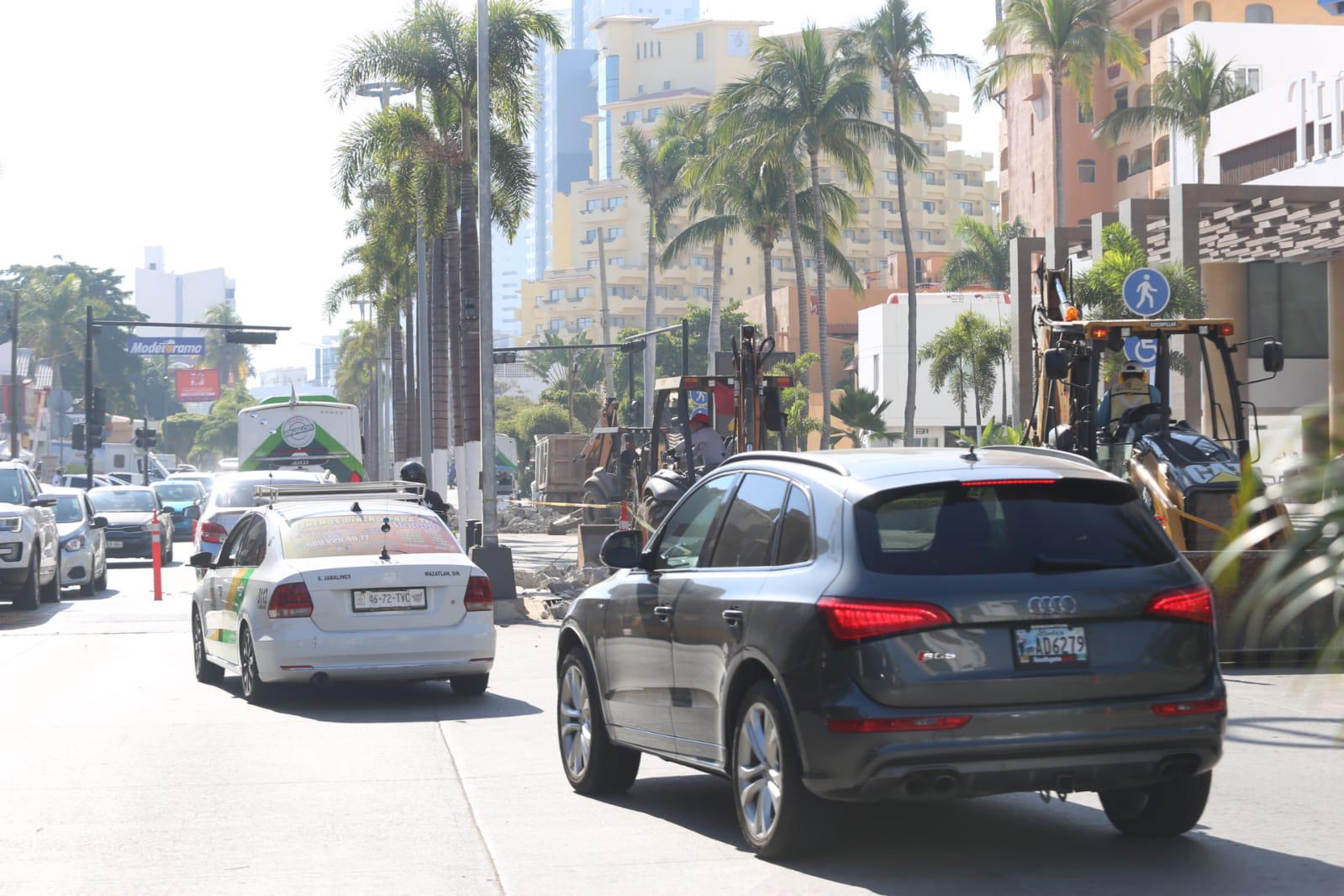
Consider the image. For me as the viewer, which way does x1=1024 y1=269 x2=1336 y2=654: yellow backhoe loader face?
facing the viewer and to the right of the viewer

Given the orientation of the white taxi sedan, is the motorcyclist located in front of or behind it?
in front

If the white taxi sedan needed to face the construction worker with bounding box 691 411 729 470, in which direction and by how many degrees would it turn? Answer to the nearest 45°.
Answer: approximately 45° to its right

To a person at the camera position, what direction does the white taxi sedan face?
facing away from the viewer

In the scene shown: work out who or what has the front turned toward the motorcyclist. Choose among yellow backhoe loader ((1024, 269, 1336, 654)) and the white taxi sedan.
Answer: the white taxi sedan

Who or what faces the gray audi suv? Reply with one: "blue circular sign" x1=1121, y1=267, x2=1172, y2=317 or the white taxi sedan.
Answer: the blue circular sign

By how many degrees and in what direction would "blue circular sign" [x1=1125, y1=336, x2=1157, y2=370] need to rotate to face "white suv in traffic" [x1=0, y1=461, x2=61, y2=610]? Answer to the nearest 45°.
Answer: approximately 90° to its right

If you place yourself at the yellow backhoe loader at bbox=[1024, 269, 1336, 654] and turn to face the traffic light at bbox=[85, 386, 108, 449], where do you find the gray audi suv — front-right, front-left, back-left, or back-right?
back-left

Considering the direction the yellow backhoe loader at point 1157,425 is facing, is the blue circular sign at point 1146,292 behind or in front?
behind

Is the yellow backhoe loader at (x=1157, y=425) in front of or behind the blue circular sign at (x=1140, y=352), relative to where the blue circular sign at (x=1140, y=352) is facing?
in front

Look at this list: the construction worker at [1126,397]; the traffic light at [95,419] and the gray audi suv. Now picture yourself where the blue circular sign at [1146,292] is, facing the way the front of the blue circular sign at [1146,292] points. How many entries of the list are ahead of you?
2

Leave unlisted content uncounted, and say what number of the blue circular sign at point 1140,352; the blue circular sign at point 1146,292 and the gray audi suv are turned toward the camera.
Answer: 2

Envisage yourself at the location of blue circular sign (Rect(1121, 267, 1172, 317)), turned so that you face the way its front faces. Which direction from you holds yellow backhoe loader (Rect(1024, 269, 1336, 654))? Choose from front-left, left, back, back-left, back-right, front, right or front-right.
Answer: front

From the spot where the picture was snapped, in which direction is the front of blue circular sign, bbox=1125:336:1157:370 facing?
facing the viewer

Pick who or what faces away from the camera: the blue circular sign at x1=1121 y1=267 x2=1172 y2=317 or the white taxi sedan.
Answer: the white taxi sedan

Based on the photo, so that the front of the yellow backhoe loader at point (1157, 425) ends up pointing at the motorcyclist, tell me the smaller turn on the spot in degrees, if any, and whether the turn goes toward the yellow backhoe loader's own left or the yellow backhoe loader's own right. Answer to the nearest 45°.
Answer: approximately 135° to the yellow backhoe loader's own right

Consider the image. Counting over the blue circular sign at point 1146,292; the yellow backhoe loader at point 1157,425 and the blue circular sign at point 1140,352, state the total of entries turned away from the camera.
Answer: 0

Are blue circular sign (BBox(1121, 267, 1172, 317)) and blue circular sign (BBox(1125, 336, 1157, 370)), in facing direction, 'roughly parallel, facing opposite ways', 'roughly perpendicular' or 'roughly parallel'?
roughly parallel

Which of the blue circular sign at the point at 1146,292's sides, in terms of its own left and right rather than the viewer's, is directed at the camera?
front

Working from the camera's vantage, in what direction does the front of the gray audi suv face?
facing away from the viewer and to the left of the viewer
